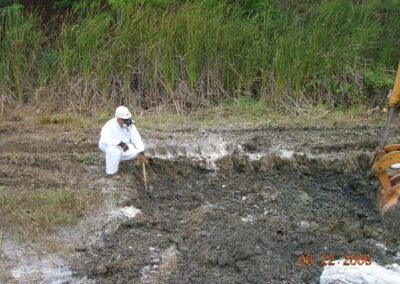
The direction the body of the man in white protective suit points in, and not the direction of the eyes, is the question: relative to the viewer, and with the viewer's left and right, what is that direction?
facing the viewer and to the right of the viewer

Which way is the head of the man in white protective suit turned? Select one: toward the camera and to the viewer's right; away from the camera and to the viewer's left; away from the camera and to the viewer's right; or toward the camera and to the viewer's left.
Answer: toward the camera and to the viewer's right
